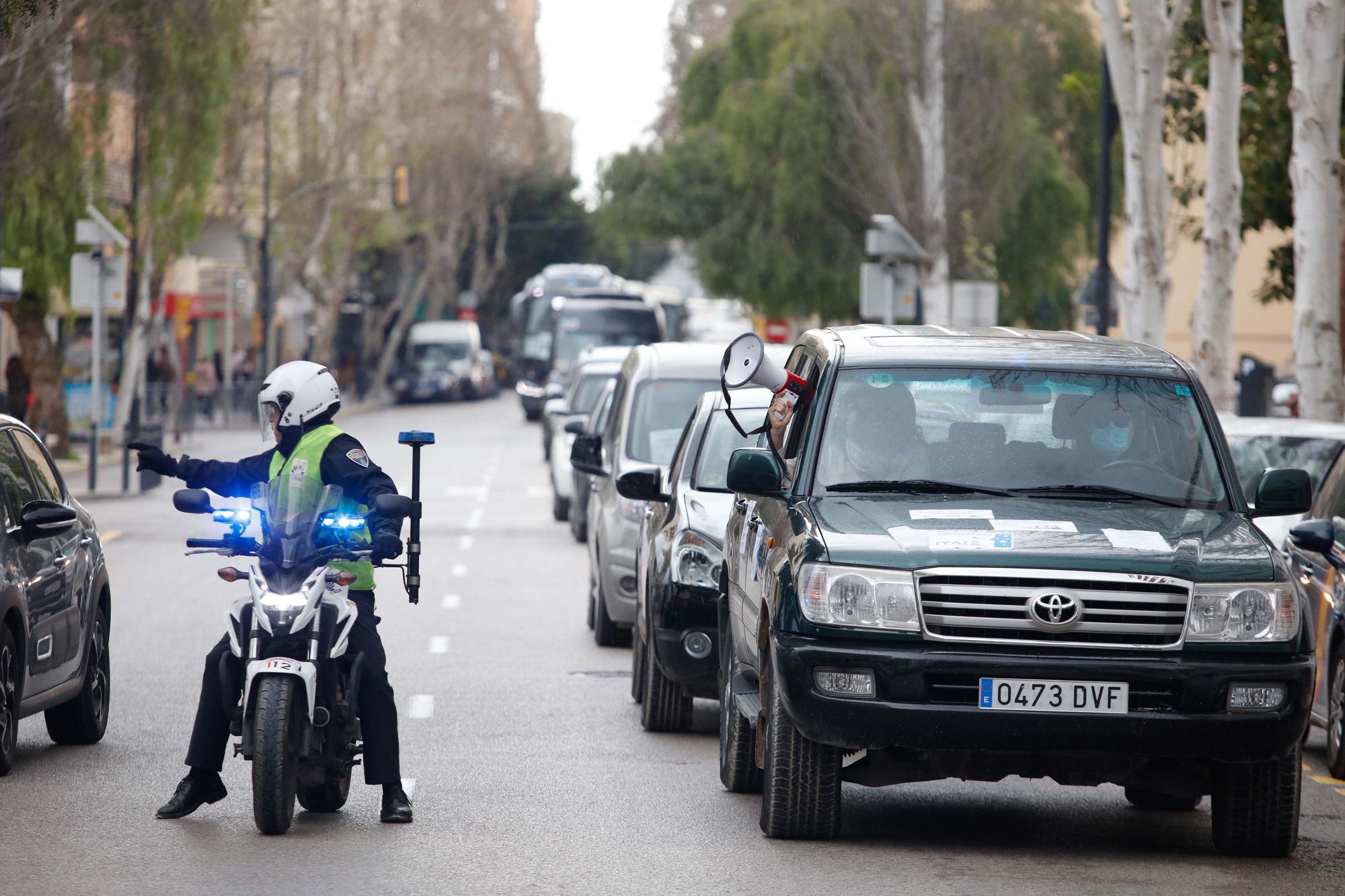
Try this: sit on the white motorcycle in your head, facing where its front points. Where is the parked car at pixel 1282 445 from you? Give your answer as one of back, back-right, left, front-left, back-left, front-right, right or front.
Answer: back-left

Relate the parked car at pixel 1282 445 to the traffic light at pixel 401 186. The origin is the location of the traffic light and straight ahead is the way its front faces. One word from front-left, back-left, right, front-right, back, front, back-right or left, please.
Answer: back

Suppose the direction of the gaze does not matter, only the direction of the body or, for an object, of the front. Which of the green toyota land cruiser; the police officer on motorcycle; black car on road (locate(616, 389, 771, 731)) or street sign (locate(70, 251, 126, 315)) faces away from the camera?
the street sign

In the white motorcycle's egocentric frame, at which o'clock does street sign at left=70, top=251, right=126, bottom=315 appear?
The street sign is roughly at 6 o'clock from the white motorcycle.

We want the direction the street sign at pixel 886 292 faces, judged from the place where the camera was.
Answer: facing away from the viewer

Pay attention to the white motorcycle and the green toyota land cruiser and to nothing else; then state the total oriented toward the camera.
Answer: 2

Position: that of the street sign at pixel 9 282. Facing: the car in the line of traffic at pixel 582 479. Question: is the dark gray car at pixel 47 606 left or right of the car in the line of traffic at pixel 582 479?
right

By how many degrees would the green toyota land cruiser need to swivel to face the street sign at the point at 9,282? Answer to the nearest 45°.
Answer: approximately 135° to its right

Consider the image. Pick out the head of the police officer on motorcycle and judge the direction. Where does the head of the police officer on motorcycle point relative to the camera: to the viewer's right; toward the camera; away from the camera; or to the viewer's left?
to the viewer's left

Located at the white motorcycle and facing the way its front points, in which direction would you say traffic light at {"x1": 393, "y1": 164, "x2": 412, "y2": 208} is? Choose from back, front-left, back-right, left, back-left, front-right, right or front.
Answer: back

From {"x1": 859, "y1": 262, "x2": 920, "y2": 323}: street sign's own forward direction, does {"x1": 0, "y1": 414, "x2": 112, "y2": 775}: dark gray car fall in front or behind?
behind

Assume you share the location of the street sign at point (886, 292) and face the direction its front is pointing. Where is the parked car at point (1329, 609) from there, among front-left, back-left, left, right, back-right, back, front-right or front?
back

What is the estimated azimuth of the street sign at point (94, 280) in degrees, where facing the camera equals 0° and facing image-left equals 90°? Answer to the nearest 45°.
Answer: approximately 180°

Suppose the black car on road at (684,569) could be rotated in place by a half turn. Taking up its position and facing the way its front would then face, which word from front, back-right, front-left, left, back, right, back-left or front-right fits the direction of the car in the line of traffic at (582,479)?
front

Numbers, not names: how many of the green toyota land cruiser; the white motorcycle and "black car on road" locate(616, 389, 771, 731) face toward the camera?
3

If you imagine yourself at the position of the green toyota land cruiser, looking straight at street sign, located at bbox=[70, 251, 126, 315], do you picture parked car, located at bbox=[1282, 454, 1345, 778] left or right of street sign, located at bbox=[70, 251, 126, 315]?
right

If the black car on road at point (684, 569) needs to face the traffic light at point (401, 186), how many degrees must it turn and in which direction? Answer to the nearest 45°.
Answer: approximately 180°

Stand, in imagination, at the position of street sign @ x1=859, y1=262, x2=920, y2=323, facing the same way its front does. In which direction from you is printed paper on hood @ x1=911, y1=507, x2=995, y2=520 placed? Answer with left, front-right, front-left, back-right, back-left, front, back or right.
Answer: back
